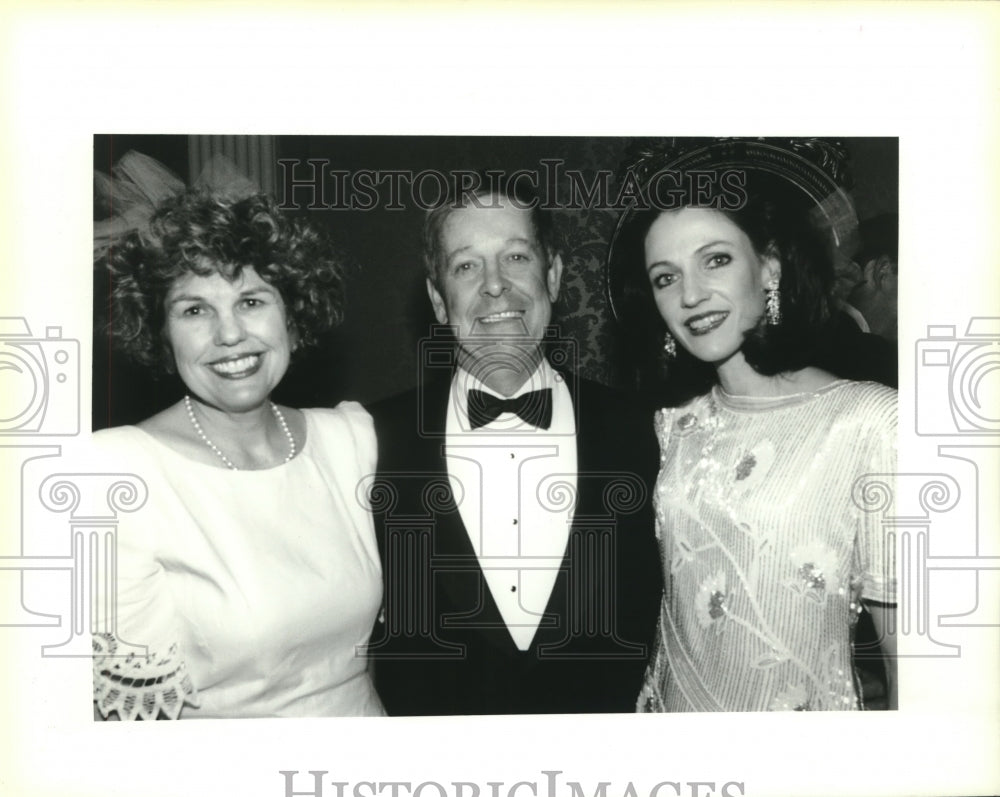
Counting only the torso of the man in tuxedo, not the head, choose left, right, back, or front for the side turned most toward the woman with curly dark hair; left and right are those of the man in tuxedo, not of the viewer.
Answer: right

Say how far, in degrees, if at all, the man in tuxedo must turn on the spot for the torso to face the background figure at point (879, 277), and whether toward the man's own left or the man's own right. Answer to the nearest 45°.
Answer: approximately 90° to the man's own left

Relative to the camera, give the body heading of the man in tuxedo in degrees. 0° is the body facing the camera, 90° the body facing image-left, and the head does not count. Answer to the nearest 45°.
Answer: approximately 0°
